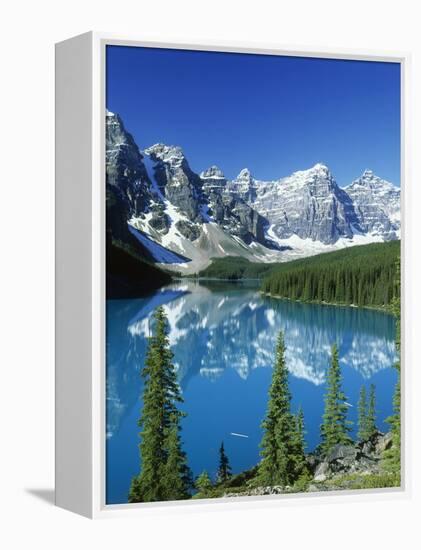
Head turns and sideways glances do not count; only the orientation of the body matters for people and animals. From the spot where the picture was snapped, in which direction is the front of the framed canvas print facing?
facing the viewer and to the right of the viewer
